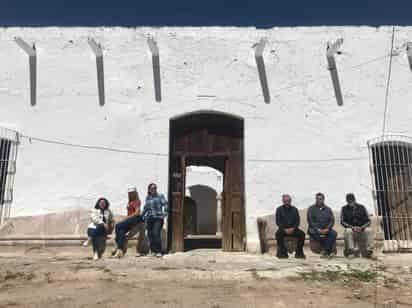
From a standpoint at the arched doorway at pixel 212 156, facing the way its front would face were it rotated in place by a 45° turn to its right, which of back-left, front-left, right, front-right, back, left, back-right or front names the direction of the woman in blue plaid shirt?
front

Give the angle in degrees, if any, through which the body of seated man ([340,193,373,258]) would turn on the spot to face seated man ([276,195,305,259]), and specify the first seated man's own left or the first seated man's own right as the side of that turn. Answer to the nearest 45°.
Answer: approximately 90° to the first seated man's own right

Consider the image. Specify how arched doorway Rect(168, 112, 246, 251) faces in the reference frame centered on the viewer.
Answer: facing the viewer

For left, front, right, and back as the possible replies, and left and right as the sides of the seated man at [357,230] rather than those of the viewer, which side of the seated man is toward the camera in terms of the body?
front

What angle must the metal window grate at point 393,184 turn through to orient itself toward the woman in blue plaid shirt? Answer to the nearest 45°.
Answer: approximately 45° to its right

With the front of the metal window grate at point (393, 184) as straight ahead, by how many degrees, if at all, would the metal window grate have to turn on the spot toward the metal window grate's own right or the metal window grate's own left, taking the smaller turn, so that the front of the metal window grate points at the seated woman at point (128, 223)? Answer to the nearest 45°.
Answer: approximately 45° to the metal window grate's own right

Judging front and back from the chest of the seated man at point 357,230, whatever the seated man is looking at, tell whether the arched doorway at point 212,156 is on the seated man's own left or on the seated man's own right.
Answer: on the seated man's own right

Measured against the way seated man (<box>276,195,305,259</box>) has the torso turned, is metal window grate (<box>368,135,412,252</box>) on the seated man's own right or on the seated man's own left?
on the seated man's own left

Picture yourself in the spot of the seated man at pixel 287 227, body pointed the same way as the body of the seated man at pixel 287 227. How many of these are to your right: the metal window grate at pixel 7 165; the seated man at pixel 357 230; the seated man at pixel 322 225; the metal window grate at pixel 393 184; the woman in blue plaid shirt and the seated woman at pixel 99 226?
3

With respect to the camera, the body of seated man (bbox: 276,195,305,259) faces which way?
toward the camera

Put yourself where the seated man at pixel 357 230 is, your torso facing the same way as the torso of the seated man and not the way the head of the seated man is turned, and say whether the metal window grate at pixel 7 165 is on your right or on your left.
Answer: on your right

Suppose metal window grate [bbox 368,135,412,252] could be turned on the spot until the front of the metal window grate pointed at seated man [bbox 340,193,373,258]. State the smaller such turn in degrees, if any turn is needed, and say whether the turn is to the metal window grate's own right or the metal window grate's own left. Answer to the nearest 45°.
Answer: approximately 45° to the metal window grate's own right

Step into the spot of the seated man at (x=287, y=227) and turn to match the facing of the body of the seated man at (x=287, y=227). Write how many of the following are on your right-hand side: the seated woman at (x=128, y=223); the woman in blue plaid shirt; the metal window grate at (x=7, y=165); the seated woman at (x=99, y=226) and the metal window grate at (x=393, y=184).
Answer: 4
